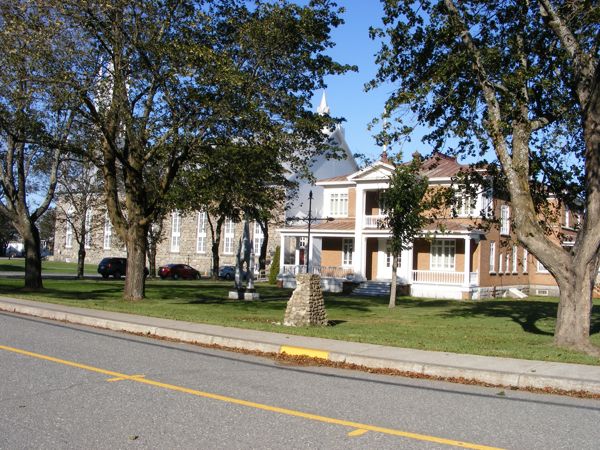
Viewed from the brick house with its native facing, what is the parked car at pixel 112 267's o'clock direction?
The parked car is roughly at 2 o'clock from the brick house.

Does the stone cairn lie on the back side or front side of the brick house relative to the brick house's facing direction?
on the front side

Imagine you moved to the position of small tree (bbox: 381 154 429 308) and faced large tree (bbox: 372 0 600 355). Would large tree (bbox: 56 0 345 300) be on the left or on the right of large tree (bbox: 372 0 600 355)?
right

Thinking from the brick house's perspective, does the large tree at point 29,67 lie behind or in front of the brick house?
in front

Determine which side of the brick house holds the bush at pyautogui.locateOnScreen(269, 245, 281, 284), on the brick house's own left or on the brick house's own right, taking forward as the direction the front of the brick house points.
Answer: on the brick house's own right

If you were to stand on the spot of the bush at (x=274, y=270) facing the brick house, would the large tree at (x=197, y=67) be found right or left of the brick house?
right

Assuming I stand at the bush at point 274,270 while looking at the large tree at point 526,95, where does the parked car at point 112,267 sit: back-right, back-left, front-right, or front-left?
back-right

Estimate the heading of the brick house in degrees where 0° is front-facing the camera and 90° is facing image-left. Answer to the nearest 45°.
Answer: approximately 45°

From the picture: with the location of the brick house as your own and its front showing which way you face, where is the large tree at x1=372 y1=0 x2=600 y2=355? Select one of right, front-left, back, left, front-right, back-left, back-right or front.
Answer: front-left
